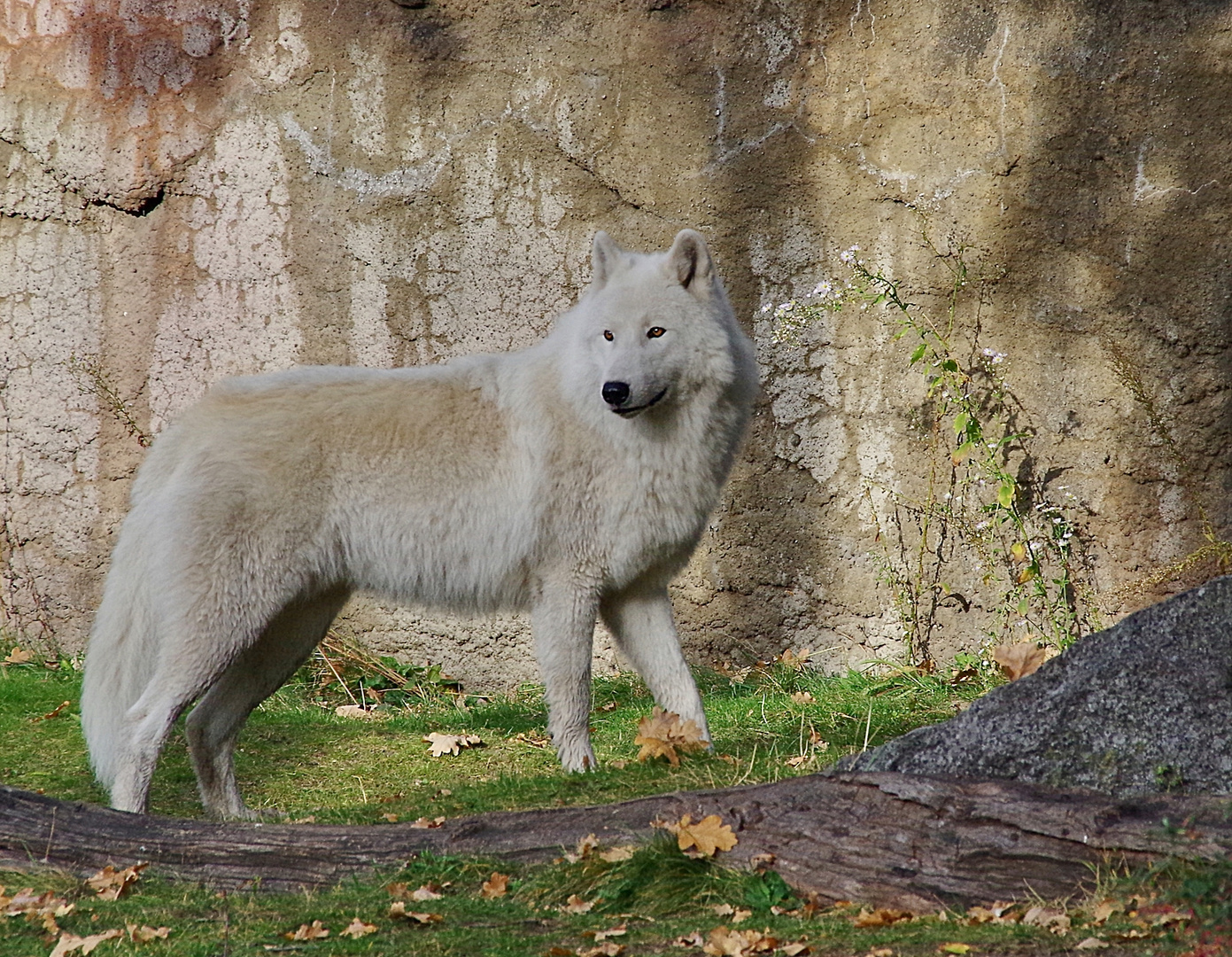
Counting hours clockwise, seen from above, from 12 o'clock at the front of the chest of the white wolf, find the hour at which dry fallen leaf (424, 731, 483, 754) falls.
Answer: The dry fallen leaf is roughly at 9 o'clock from the white wolf.

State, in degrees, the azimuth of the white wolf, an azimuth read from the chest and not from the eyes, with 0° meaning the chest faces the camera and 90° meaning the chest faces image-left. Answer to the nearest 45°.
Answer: approximately 270°

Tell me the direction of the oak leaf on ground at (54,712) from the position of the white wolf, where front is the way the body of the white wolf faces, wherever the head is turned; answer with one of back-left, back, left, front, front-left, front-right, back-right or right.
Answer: back-left

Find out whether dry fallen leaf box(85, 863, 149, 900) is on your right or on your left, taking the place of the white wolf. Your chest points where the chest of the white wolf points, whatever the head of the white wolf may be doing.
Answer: on your right

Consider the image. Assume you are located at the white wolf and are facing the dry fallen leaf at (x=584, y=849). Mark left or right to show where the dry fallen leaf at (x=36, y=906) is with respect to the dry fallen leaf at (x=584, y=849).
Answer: right

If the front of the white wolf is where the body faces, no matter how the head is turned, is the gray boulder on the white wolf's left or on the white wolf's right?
on the white wolf's right

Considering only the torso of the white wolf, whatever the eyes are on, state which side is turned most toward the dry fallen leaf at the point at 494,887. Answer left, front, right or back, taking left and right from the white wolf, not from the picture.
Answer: right

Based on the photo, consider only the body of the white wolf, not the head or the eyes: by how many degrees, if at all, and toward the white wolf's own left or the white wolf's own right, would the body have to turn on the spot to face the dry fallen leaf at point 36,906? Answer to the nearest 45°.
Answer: approximately 135° to the white wolf's own right

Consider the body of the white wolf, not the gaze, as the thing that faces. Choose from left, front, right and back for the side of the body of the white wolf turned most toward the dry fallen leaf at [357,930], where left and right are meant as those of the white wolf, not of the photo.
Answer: right

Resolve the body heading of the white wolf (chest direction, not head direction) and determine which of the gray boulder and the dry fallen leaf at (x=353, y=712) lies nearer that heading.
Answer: the gray boulder

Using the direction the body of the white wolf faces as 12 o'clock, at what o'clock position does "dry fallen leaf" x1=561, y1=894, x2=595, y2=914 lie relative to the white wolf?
The dry fallen leaf is roughly at 3 o'clock from the white wolf.
